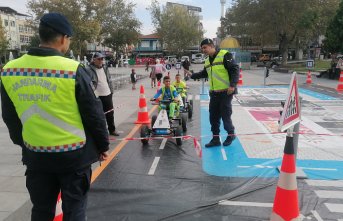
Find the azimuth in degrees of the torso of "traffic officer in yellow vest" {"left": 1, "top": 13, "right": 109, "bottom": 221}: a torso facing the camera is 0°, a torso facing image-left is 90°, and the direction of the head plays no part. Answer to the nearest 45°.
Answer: approximately 225°

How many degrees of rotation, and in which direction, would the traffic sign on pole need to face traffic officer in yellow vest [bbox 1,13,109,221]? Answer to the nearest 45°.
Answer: approximately 90° to its right

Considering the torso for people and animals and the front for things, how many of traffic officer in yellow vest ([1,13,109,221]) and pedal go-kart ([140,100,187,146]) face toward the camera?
1

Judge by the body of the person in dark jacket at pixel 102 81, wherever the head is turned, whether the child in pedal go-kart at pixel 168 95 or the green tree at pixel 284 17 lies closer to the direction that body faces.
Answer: the child in pedal go-kart

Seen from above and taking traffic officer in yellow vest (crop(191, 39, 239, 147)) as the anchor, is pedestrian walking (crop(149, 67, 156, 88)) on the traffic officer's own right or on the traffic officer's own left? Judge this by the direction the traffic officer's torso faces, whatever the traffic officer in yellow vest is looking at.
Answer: on the traffic officer's own right

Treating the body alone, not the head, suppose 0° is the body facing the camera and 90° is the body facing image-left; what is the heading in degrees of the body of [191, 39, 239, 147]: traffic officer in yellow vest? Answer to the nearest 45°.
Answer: approximately 45°

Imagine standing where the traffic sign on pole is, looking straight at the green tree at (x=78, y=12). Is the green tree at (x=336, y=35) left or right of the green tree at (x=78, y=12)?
right

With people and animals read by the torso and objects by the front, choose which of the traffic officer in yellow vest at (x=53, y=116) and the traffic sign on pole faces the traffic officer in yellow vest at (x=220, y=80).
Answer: the traffic officer in yellow vest at (x=53, y=116)

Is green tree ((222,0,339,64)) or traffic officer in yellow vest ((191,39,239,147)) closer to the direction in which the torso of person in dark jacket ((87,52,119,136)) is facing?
the traffic officer in yellow vest

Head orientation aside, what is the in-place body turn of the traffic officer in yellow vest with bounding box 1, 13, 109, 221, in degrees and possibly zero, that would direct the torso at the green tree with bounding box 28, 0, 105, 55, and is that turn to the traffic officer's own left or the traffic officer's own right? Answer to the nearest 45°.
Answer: approximately 45° to the traffic officer's own left

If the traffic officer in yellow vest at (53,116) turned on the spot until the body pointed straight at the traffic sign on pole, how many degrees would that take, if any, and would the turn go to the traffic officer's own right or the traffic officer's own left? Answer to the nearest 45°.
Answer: approximately 45° to the traffic officer's own right
